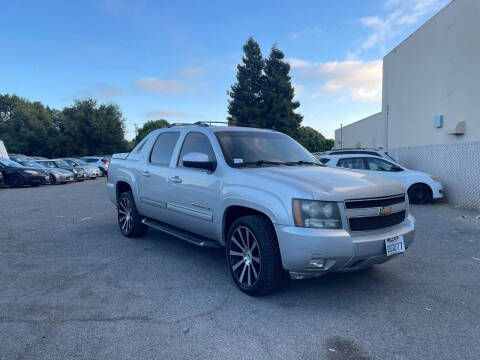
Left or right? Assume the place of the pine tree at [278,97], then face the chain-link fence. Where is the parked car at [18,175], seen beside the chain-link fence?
right

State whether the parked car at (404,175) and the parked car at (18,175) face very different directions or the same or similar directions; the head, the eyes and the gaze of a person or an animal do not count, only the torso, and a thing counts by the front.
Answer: same or similar directions

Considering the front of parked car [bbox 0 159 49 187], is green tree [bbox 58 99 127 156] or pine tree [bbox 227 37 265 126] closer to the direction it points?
the pine tree

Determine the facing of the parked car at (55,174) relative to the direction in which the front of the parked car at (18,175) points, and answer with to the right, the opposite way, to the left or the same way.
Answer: the same way

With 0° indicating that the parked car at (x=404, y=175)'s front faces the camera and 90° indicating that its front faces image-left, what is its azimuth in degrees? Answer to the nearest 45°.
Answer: approximately 270°

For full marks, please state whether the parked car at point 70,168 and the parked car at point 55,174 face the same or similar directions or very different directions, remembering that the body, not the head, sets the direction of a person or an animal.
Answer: same or similar directions

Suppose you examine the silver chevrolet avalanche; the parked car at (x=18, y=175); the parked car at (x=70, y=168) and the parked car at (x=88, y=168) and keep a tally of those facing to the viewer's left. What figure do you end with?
0

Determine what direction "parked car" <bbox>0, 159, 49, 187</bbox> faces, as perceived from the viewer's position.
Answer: facing the viewer and to the right of the viewer

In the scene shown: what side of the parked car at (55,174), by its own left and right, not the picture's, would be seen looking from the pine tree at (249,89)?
left

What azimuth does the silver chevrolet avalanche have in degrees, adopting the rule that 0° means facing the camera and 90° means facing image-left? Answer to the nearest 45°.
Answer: approximately 315°

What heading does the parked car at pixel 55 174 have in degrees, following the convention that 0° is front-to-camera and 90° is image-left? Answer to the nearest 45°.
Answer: approximately 315°

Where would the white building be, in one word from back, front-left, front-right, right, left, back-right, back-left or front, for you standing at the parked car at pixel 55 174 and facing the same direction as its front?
front

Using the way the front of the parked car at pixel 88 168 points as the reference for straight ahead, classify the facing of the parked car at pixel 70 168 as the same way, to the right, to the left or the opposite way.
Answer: the same way
